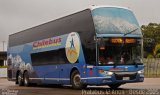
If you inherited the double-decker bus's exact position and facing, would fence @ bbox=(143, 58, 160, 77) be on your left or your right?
on your left

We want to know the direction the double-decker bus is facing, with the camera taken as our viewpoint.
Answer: facing the viewer and to the right of the viewer
